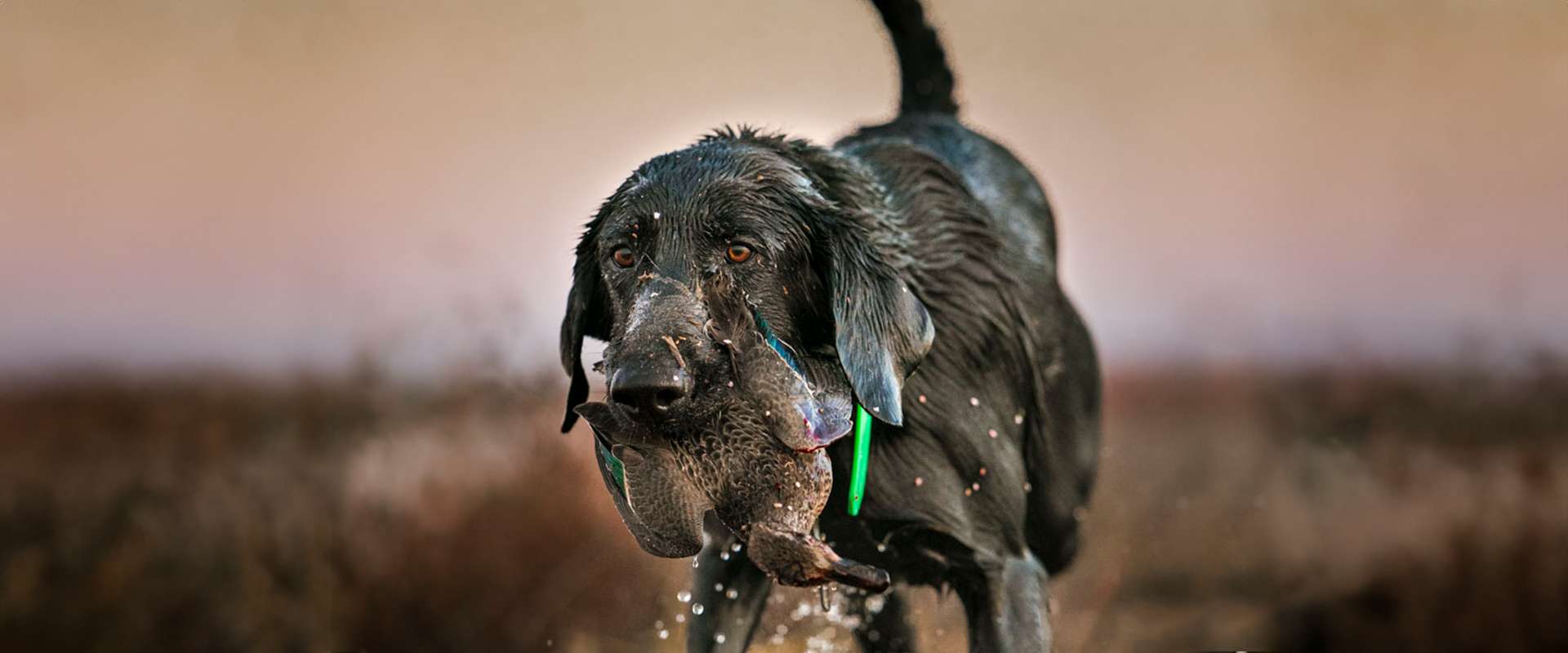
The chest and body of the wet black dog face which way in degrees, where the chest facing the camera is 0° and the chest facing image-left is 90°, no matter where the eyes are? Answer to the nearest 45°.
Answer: approximately 45°
